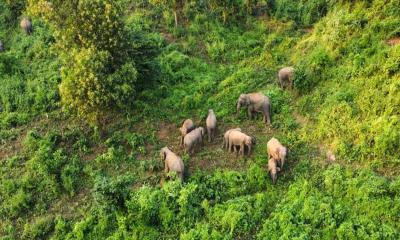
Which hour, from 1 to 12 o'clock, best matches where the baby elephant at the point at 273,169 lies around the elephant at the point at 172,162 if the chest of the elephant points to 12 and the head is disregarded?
The baby elephant is roughly at 5 o'clock from the elephant.

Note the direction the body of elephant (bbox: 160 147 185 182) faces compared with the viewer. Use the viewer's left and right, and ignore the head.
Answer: facing away from the viewer and to the left of the viewer

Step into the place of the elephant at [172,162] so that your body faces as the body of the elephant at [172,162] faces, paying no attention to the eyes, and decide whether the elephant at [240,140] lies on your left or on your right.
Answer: on your right

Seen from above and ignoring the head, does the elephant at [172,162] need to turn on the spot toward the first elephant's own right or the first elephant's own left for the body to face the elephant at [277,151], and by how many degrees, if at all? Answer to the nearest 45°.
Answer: approximately 135° to the first elephant's own right

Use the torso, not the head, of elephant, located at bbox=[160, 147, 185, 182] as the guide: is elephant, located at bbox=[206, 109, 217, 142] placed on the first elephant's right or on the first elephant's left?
on the first elephant's right

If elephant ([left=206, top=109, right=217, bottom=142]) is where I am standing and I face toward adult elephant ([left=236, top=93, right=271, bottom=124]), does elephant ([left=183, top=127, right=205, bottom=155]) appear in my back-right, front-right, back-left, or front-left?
back-right

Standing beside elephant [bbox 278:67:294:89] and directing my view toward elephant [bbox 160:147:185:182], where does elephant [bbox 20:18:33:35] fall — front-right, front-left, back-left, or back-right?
front-right

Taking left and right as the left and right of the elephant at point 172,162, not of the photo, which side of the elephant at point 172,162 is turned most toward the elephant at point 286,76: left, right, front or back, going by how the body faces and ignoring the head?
right

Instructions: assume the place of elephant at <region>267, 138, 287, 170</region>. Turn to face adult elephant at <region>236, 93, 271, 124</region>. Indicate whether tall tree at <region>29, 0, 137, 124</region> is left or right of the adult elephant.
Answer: left
